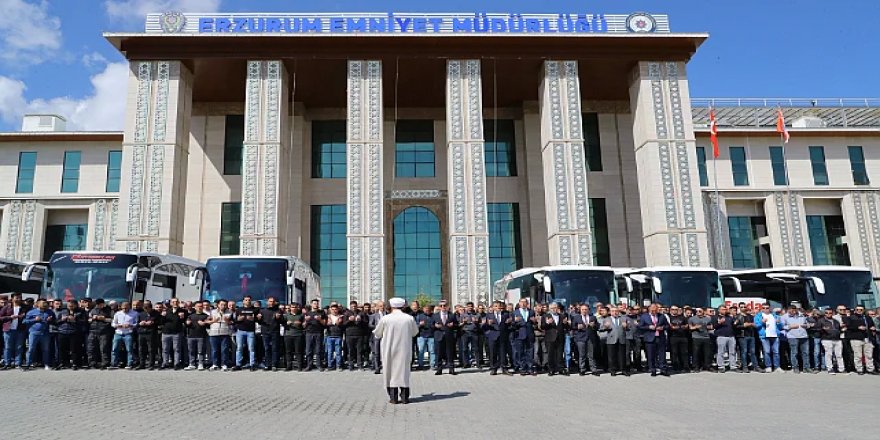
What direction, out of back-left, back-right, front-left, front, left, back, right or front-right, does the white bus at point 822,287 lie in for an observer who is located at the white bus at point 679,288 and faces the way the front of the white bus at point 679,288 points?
left

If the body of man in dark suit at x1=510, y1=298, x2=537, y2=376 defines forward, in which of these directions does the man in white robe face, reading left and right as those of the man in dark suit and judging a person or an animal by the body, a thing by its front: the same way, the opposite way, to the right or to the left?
the opposite way

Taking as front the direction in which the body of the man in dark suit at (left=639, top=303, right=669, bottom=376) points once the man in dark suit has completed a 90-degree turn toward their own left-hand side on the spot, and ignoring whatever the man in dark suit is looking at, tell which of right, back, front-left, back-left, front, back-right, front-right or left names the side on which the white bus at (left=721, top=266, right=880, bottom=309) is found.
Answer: front-left

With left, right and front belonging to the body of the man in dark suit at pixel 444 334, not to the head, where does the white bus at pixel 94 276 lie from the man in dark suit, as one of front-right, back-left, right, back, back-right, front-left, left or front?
right

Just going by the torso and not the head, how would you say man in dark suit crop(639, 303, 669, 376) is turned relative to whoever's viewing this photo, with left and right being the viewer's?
facing the viewer

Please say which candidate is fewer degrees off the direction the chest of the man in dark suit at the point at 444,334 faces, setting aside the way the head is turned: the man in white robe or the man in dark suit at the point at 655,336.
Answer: the man in white robe

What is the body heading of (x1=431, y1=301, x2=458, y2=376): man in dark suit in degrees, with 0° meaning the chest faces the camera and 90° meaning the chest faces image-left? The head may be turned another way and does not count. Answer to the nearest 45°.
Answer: approximately 0°

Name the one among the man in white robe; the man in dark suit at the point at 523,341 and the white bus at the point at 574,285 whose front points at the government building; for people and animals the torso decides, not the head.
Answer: the man in white robe

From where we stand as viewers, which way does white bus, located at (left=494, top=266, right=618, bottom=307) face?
facing the viewer and to the right of the viewer

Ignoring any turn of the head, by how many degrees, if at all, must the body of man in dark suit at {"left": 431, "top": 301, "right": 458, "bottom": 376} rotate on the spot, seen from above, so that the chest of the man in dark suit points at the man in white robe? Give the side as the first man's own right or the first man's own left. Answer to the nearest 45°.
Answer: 0° — they already face them

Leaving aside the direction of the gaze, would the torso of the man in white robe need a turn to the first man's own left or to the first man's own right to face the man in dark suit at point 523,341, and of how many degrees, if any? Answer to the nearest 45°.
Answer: approximately 45° to the first man's own right

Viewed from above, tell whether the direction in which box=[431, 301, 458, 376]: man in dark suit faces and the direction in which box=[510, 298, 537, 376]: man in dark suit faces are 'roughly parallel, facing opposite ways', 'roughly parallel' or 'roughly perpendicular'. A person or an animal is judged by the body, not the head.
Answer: roughly parallel

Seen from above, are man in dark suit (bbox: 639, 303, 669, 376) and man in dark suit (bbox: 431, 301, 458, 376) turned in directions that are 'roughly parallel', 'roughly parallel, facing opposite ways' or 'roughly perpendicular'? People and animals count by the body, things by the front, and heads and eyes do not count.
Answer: roughly parallel

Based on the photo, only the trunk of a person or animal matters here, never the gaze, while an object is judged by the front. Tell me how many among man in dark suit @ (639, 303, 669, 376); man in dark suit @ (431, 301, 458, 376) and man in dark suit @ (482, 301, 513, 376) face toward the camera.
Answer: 3

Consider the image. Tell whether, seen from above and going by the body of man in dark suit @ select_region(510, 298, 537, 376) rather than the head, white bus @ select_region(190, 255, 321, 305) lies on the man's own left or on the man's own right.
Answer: on the man's own right

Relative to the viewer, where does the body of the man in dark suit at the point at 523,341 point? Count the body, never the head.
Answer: toward the camera

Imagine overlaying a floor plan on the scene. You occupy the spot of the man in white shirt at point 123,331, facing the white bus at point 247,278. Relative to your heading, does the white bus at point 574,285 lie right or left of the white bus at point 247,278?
right
